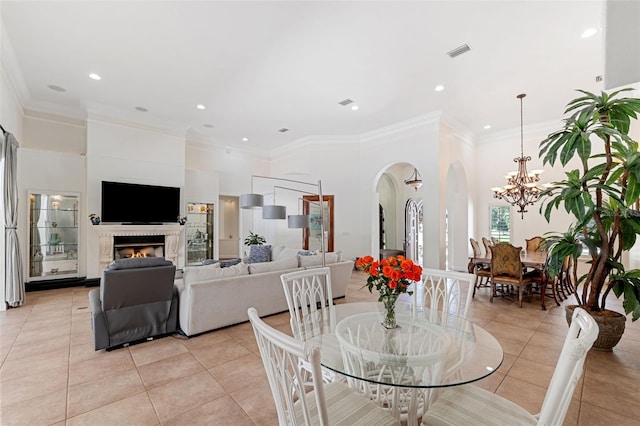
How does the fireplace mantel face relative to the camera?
toward the camera

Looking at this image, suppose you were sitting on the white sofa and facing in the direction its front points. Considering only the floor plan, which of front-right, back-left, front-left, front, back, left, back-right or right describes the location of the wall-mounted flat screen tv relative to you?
front

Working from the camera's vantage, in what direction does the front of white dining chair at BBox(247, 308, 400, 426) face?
facing away from the viewer and to the right of the viewer

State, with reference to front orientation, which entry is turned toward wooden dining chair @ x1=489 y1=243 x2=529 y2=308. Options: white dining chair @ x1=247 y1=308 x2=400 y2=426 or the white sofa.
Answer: the white dining chair

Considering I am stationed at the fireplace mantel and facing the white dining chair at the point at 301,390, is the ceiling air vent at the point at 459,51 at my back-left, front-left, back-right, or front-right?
front-left

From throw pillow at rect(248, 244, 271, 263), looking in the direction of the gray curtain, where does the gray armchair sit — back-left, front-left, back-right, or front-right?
front-left

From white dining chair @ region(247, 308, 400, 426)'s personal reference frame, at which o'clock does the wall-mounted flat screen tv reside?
The wall-mounted flat screen tv is roughly at 9 o'clock from the white dining chair.

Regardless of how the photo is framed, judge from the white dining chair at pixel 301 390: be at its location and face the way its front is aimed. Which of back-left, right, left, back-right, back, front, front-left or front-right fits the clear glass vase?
front

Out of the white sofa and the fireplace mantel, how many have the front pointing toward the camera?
1

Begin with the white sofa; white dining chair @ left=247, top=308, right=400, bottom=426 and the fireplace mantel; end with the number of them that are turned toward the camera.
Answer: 1

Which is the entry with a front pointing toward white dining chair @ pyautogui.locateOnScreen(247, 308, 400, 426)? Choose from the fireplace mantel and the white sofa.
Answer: the fireplace mantel

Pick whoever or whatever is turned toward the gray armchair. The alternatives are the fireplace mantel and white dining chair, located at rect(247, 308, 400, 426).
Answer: the fireplace mantel

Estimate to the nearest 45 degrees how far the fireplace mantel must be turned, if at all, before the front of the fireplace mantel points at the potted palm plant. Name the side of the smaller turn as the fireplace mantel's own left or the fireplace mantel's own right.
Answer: approximately 45° to the fireplace mantel's own left

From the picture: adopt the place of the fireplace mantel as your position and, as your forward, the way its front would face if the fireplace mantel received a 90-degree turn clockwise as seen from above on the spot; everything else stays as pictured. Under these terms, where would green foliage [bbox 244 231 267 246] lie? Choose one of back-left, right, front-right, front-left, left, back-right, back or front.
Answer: back

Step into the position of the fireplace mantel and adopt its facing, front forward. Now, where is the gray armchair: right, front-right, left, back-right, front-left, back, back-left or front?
front

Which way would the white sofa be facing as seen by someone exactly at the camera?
facing away from the viewer and to the left of the viewer
